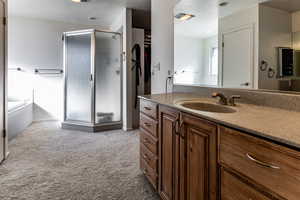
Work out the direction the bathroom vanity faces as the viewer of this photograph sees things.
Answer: facing the viewer and to the left of the viewer

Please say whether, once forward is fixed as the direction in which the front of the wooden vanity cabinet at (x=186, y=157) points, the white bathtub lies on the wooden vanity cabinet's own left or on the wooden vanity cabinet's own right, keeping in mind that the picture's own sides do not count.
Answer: on the wooden vanity cabinet's own right

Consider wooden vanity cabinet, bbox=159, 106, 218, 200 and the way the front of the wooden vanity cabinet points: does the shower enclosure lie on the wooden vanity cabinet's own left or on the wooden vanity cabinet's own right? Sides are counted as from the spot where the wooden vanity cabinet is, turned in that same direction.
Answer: on the wooden vanity cabinet's own right
